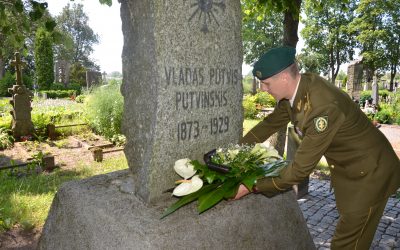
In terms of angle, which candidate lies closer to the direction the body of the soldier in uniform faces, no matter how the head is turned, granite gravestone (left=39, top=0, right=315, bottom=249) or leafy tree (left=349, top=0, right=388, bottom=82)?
the granite gravestone

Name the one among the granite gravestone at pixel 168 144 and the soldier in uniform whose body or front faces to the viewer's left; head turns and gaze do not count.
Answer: the soldier in uniform

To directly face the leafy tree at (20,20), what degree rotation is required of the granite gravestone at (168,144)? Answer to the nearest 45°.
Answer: approximately 180°

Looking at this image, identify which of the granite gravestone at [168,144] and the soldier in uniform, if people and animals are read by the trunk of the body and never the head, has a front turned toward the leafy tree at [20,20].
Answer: the soldier in uniform

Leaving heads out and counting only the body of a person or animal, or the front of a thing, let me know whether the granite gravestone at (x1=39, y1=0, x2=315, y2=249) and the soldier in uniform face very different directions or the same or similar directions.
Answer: very different directions

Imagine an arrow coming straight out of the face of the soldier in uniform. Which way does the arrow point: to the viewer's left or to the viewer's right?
to the viewer's left

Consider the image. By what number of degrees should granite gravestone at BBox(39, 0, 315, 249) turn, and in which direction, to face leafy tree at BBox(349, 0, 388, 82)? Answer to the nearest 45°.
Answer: approximately 90° to its left

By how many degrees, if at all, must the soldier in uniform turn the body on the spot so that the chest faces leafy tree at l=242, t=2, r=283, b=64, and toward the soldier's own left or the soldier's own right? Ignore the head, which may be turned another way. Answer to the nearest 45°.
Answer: approximately 90° to the soldier's own right

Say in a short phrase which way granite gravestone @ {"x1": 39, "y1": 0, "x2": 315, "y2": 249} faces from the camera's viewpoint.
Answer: facing the viewer and to the right of the viewer

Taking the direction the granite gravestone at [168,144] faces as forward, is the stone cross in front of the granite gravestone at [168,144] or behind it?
behind

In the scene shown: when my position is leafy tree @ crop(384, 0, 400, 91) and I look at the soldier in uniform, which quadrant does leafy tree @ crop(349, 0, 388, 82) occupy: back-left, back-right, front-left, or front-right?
front-right

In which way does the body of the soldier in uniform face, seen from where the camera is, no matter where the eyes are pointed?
to the viewer's left

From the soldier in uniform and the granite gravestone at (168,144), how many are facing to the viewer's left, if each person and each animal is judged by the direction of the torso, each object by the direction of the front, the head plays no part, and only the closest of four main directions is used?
1

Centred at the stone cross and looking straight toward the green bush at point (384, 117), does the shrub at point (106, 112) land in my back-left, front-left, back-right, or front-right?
front-right

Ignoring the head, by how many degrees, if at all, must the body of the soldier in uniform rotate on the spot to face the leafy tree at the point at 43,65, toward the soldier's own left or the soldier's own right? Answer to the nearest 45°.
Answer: approximately 45° to the soldier's own right
